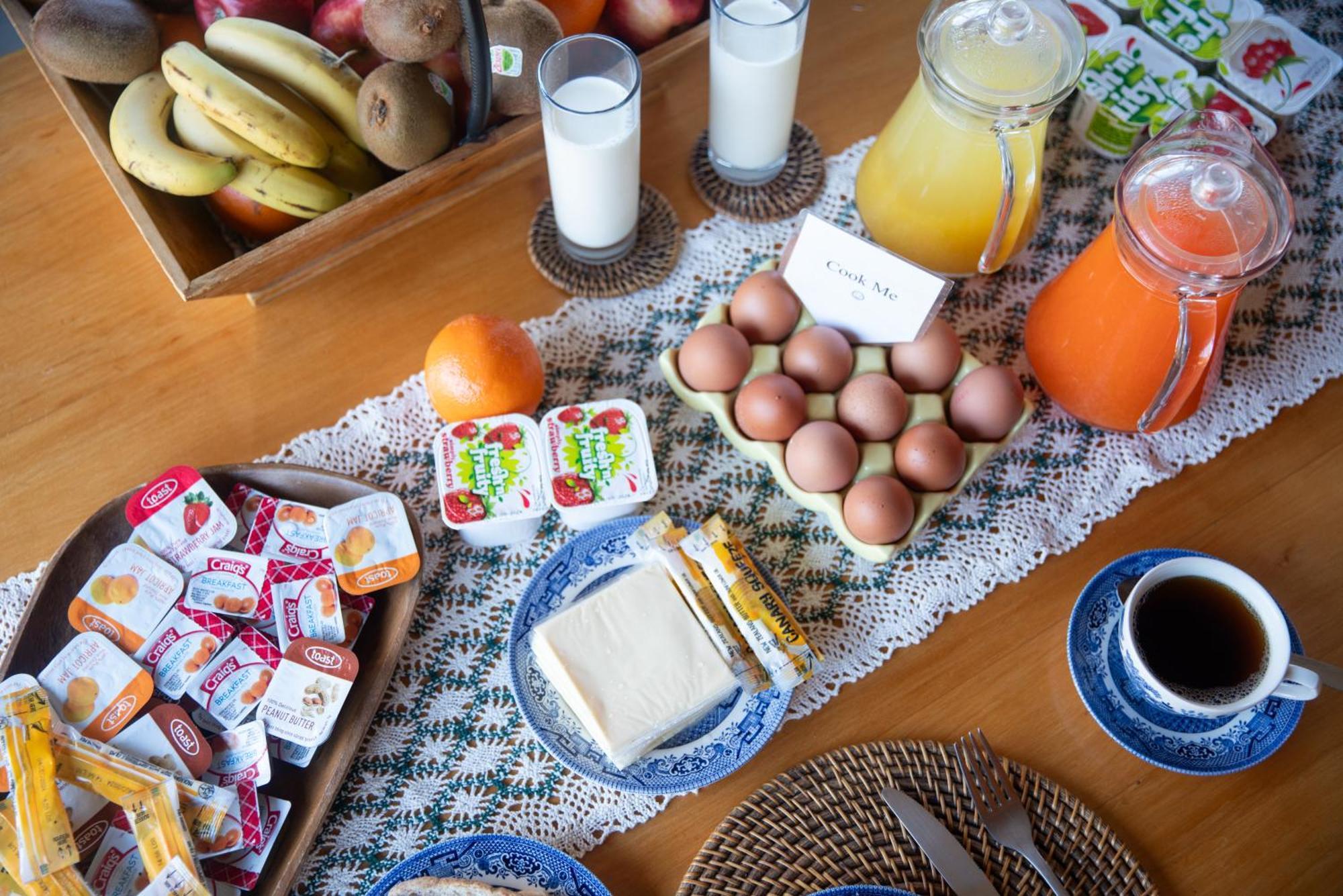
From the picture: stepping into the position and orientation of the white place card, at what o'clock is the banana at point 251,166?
The banana is roughly at 3 o'clock from the white place card.

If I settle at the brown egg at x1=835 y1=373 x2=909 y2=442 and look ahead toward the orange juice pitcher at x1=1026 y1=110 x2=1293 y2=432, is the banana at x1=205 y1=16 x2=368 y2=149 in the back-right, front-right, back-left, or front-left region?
back-left

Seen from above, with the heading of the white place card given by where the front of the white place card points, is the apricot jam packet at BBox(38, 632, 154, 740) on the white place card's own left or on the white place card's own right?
on the white place card's own right

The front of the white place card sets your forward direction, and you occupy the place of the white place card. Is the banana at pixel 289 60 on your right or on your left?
on your right

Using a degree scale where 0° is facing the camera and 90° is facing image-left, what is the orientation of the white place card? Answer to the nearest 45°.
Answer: approximately 0°

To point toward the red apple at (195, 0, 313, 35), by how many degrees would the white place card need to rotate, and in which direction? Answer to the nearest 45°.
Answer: approximately 90° to its right

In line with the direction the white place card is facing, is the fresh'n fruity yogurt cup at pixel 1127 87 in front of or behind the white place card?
behind

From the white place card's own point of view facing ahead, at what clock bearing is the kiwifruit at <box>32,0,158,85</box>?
The kiwifruit is roughly at 3 o'clock from the white place card.
